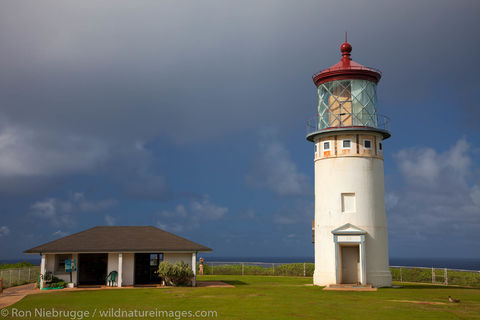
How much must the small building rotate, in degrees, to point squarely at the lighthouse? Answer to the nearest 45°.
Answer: approximately 90° to its left

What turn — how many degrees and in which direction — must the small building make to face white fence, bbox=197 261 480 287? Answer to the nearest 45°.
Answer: approximately 90° to its left

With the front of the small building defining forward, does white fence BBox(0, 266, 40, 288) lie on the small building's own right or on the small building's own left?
on the small building's own right

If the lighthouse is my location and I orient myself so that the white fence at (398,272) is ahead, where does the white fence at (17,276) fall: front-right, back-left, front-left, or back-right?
back-left

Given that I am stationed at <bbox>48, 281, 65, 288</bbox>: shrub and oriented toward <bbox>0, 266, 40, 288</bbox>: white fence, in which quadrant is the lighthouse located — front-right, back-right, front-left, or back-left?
back-right

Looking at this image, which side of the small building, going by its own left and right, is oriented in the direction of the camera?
front
